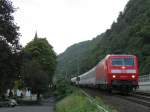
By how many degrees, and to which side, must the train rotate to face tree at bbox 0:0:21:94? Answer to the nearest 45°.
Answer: approximately 45° to its right

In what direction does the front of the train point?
toward the camera
